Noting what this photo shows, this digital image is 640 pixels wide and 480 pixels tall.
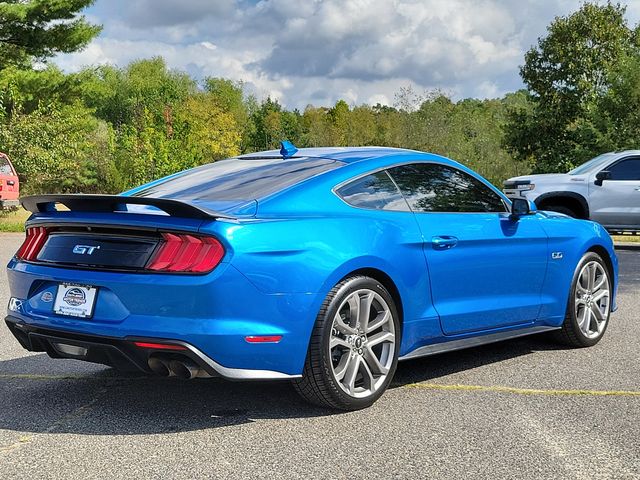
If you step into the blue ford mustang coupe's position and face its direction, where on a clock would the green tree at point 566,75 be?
The green tree is roughly at 11 o'clock from the blue ford mustang coupe.

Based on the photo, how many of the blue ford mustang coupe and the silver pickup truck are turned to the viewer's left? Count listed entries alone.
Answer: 1

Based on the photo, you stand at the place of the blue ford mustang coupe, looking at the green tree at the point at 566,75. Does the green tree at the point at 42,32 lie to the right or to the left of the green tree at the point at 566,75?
left

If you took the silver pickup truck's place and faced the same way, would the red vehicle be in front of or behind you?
in front

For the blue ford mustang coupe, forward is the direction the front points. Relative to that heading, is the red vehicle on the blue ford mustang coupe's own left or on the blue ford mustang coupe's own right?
on the blue ford mustang coupe's own left

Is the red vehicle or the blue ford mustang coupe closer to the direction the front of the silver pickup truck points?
the red vehicle

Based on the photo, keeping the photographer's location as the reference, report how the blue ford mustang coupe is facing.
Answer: facing away from the viewer and to the right of the viewer

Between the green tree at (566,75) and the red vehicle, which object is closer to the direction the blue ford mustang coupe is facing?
the green tree

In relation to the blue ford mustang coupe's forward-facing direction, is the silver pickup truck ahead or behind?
ahead

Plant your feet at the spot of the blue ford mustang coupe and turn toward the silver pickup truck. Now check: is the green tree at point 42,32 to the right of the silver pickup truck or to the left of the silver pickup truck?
left

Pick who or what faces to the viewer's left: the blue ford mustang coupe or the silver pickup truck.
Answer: the silver pickup truck

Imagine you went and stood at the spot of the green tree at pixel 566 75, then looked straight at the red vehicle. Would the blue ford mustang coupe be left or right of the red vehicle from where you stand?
left

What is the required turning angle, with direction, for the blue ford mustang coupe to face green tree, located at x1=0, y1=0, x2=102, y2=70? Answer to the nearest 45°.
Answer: approximately 45° to its left

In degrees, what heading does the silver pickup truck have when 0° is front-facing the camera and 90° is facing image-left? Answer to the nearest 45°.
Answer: approximately 90°

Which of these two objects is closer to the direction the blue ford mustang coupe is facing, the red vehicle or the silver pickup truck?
the silver pickup truck

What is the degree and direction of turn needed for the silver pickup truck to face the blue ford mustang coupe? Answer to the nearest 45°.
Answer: approximately 90° to its left

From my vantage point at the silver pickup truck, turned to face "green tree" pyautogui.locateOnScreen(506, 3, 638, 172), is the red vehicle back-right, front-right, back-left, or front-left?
front-left
